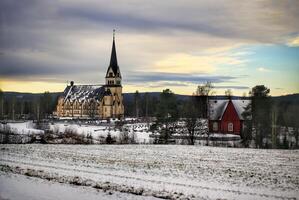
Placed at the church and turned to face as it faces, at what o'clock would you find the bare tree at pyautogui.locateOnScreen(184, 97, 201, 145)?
The bare tree is roughly at 2 o'clock from the church.

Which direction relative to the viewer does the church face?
to the viewer's right

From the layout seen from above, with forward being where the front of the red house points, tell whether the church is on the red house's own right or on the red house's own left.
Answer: on the red house's own right

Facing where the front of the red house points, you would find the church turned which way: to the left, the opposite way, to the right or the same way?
to the left

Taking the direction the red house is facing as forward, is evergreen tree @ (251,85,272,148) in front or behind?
in front

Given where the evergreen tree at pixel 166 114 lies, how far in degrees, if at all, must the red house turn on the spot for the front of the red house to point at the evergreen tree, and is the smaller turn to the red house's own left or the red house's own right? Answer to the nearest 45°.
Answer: approximately 45° to the red house's own right

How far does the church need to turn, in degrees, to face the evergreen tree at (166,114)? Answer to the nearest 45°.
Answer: approximately 90° to its right

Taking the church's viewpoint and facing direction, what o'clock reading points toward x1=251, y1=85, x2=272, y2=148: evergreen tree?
The evergreen tree is roughly at 2 o'clock from the church.

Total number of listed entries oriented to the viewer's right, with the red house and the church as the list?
1

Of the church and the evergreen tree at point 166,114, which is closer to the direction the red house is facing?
the evergreen tree

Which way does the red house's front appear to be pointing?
toward the camera

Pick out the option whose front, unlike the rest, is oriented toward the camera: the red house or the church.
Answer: the red house
